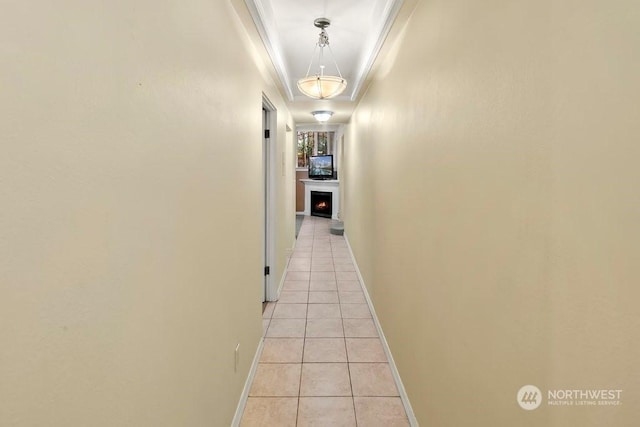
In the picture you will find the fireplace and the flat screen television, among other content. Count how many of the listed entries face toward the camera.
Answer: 2

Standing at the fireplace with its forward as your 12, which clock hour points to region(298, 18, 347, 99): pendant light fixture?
The pendant light fixture is roughly at 12 o'clock from the fireplace.

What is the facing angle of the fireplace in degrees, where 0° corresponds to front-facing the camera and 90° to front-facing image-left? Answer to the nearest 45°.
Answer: approximately 0°

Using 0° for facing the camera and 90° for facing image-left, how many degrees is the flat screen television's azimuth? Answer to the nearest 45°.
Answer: approximately 0°

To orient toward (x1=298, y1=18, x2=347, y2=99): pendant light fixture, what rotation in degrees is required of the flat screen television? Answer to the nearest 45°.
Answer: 0° — it already faces it
